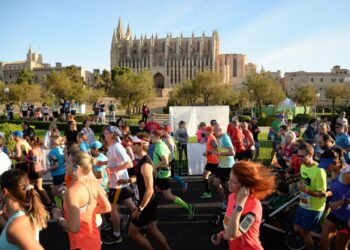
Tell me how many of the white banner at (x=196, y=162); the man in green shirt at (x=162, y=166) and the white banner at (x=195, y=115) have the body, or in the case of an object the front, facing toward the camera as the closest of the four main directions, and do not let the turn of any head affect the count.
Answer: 2

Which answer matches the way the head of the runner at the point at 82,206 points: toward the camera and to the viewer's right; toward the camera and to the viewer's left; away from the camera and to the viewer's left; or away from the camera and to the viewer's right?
away from the camera and to the viewer's left

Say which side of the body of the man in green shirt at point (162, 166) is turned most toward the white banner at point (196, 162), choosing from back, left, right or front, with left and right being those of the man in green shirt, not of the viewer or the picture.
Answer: right

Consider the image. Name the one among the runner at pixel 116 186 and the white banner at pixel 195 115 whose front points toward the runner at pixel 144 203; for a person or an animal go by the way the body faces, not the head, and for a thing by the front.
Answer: the white banner
